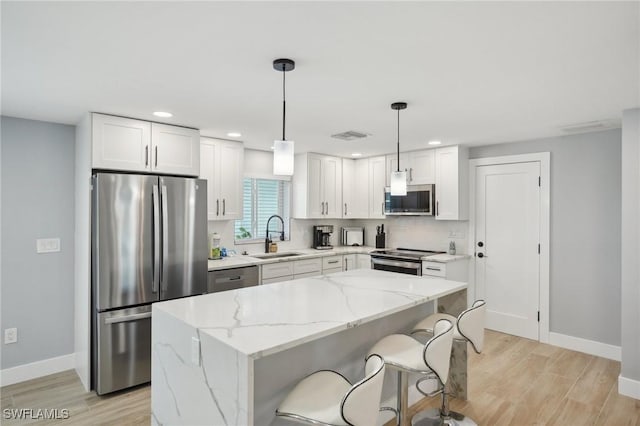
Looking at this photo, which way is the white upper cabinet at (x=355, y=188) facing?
toward the camera

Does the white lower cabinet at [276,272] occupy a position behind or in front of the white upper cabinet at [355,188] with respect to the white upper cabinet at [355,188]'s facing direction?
in front

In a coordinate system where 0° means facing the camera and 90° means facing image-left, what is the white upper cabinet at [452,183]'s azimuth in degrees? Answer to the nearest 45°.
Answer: approximately 45°

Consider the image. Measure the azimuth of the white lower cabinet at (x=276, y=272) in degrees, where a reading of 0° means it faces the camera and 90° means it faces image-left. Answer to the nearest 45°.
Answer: approximately 315°

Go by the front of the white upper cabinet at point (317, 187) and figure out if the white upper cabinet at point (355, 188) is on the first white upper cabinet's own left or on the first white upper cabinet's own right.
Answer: on the first white upper cabinet's own left

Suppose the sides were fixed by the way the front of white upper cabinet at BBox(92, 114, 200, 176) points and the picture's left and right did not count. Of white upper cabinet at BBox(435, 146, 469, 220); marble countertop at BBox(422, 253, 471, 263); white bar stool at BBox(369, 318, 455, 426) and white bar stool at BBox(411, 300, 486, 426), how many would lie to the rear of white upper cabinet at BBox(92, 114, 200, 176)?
0

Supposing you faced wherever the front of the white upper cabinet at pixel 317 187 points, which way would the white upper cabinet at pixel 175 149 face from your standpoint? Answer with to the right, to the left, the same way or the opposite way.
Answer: the same way

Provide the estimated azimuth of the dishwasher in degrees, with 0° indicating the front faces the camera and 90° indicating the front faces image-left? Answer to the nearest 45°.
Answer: approximately 315°

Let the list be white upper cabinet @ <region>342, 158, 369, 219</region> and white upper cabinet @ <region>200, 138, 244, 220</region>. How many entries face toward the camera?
2

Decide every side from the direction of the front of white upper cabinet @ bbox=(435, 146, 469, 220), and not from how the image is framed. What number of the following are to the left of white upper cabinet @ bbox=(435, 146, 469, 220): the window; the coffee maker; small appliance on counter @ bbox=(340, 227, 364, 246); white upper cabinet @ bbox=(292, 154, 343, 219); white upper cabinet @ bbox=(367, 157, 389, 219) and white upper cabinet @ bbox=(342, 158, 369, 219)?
0

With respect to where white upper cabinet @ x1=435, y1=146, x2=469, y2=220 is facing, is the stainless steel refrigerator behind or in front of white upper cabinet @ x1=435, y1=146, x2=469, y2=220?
in front

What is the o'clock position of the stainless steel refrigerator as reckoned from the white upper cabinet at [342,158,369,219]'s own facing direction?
The stainless steel refrigerator is roughly at 1 o'clock from the white upper cabinet.

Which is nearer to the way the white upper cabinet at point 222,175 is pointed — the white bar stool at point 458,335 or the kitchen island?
the kitchen island

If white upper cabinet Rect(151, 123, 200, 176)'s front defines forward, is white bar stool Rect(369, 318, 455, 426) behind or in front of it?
in front
